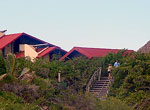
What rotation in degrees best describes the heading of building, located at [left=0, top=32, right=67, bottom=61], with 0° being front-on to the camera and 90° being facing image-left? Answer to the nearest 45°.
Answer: approximately 315°

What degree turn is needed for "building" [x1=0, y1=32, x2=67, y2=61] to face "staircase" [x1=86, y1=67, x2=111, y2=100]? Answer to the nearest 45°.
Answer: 0° — it already faces it
